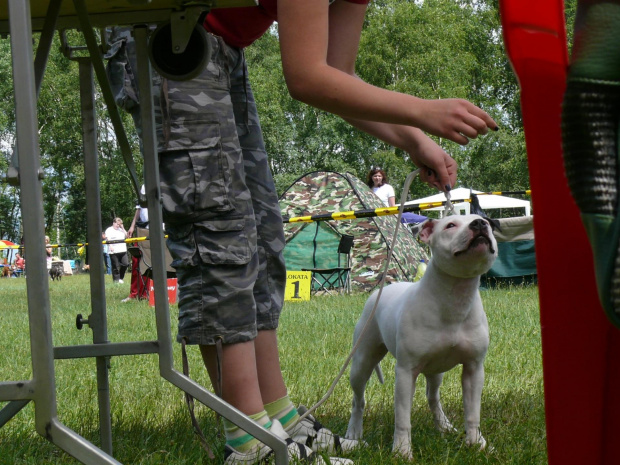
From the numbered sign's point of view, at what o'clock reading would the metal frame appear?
The metal frame is roughly at 12 o'clock from the numbered sign.

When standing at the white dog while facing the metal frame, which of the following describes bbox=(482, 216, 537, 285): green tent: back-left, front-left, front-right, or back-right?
back-right

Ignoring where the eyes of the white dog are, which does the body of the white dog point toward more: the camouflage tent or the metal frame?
the metal frame

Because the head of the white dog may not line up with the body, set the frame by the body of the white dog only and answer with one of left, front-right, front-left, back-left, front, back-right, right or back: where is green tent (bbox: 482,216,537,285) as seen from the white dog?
back-left

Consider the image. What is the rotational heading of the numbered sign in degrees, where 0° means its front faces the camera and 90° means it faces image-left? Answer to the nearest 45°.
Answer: approximately 0°

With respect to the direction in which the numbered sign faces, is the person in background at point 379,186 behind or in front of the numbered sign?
behind

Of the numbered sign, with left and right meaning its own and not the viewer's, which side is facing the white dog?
front

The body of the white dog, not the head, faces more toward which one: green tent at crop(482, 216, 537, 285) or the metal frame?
the metal frame

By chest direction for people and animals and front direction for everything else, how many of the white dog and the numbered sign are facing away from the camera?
0

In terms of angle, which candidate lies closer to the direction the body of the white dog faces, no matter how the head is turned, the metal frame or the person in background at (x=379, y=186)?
the metal frame

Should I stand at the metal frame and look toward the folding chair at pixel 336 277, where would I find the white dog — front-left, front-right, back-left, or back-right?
front-right

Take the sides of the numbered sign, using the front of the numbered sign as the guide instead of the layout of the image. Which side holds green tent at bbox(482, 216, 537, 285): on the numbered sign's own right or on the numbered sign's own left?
on the numbered sign's own left

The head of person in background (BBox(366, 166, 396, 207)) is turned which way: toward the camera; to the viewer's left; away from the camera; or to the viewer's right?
toward the camera

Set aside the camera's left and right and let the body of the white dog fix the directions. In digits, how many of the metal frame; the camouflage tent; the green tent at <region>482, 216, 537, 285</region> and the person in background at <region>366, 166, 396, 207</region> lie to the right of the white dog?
1
